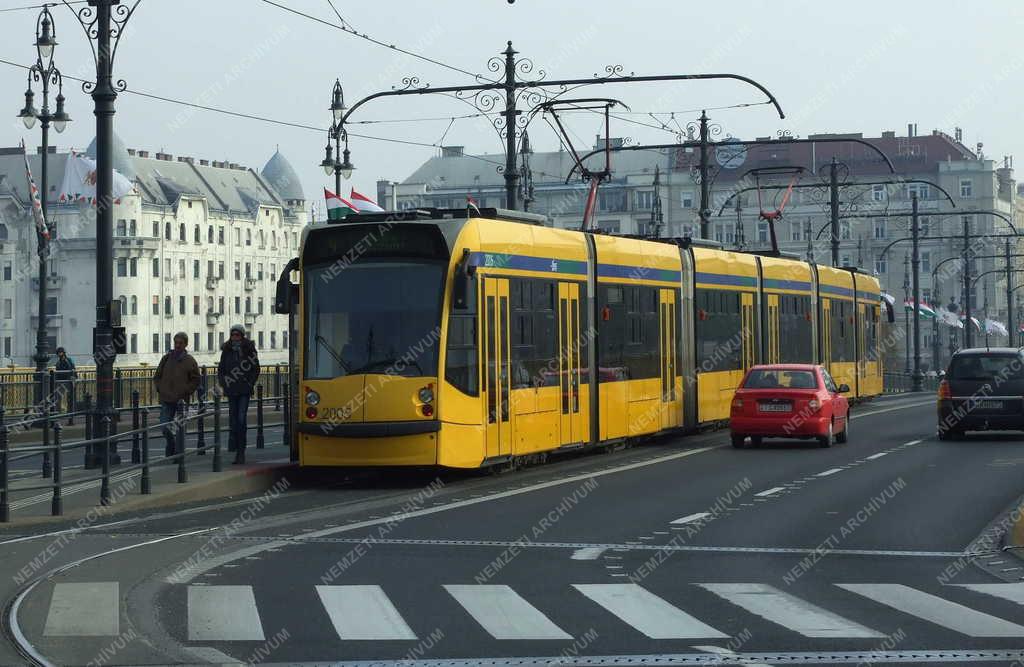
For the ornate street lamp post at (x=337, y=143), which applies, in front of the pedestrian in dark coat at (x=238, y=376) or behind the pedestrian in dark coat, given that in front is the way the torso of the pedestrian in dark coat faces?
behind

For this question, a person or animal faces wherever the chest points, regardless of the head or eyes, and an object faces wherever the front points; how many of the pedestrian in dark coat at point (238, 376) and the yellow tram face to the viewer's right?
0

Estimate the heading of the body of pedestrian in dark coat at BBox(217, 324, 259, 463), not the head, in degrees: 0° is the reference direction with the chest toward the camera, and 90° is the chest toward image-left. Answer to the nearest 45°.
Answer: approximately 0°

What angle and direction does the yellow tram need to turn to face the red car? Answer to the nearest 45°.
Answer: approximately 180°

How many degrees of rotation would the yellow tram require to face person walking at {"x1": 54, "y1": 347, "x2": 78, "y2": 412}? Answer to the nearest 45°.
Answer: approximately 90° to its right

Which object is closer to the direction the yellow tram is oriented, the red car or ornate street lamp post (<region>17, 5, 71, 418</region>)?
the ornate street lamp post

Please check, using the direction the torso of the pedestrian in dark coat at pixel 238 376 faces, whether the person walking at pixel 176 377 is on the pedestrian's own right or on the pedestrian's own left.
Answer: on the pedestrian's own right

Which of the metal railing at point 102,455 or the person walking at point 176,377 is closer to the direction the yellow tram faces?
the metal railing

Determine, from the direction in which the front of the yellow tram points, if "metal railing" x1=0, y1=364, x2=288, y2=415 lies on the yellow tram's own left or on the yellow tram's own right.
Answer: on the yellow tram's own right
